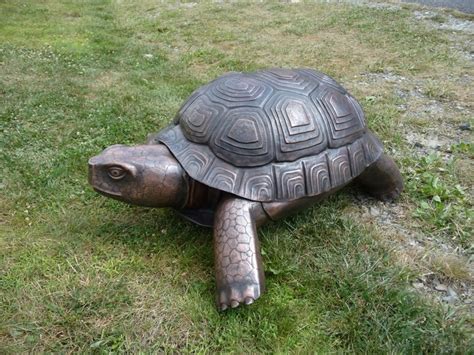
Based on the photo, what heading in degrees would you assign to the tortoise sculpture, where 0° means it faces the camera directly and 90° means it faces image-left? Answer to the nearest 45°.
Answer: approximately 45°
